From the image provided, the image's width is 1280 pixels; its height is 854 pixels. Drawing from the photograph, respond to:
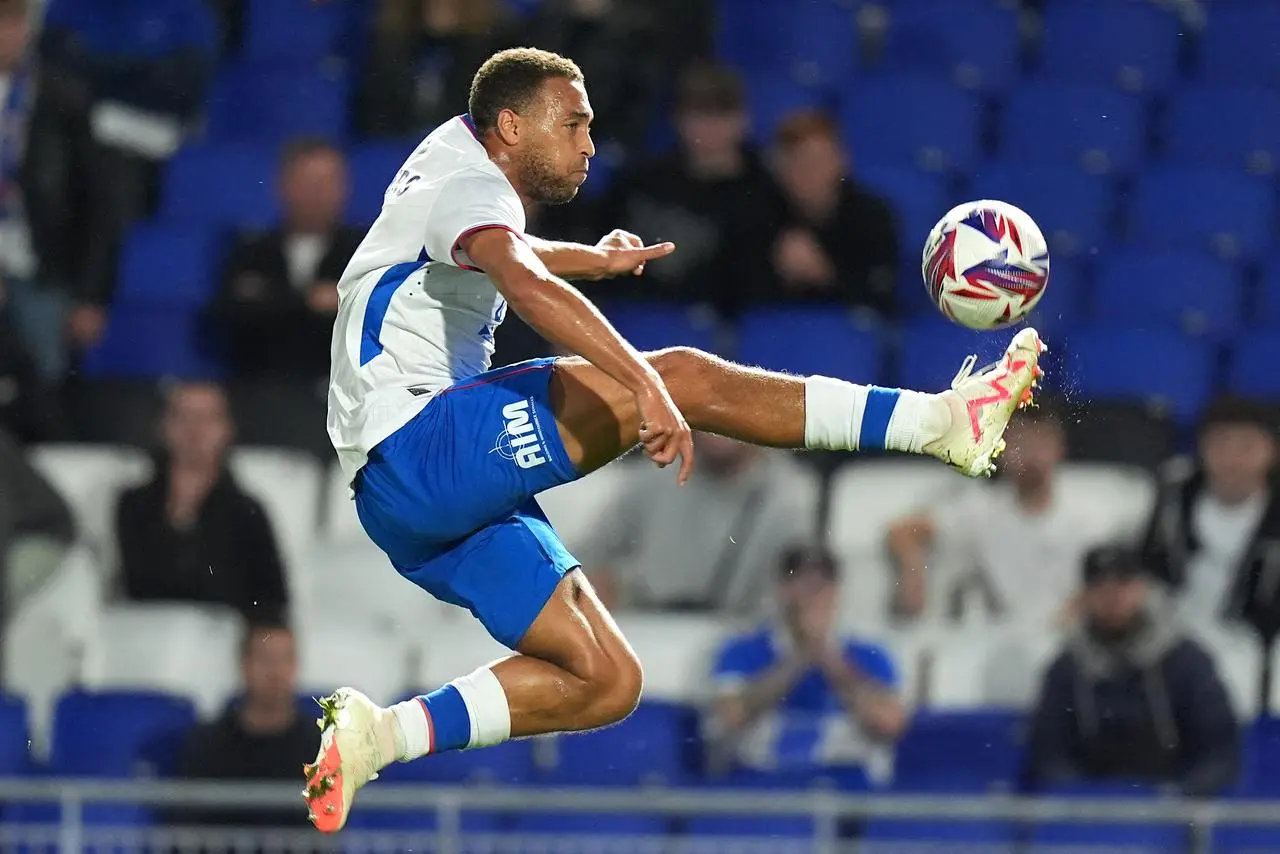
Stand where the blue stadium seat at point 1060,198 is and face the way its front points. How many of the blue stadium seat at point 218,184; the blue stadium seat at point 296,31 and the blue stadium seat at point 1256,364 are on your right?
2

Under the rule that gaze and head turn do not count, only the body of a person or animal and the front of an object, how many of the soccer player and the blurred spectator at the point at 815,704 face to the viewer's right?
1

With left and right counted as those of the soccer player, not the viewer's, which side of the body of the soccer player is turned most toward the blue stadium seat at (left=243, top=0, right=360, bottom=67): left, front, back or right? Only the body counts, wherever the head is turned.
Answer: left

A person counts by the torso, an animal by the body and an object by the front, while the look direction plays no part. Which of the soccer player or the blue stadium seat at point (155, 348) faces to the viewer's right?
the soccer player

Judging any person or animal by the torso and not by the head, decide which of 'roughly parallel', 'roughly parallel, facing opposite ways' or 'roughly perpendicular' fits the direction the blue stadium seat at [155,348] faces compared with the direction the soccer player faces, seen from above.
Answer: roughly perpendicular

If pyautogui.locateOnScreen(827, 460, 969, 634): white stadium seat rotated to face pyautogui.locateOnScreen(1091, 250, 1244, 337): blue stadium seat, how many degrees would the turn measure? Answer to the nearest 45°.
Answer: approximately 135° to its left

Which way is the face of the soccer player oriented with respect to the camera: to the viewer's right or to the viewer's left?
to the viewer's right

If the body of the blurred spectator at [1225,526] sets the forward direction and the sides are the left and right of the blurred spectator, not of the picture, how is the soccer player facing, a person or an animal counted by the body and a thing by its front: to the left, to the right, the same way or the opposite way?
to the left
